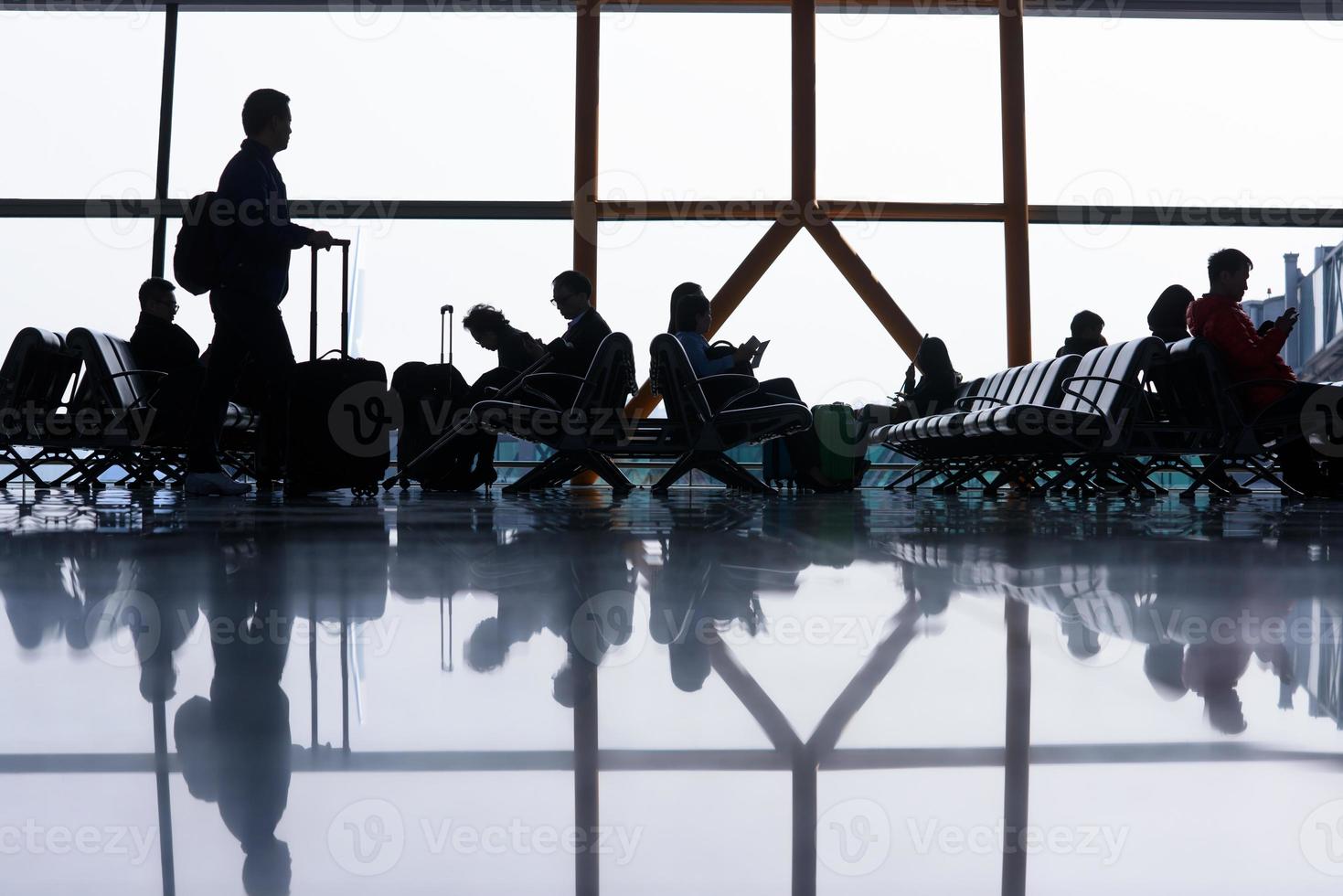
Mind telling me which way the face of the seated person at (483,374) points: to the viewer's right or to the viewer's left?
to the viewer's left

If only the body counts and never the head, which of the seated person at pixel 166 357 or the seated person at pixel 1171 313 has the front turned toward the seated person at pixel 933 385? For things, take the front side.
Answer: the seated person at pixel 166 357

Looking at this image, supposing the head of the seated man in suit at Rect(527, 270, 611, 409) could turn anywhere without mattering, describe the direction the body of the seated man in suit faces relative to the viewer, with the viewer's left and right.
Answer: facing to the left of the viewer

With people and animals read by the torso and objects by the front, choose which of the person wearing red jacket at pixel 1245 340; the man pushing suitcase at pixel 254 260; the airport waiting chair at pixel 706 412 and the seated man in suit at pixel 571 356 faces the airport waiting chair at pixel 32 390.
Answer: the seated man in suit

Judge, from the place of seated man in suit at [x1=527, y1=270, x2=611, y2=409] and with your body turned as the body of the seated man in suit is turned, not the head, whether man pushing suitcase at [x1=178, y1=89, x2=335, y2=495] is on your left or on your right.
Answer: on your left

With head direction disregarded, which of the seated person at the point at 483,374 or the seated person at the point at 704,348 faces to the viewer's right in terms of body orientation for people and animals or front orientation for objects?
the seated person at the point at 704,348

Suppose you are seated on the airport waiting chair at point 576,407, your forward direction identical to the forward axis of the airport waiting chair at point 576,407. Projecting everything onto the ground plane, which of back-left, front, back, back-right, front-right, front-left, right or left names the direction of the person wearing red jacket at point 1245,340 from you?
back

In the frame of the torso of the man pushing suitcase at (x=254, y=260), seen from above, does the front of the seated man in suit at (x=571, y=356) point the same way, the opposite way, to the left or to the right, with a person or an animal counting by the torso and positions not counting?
the opposite way

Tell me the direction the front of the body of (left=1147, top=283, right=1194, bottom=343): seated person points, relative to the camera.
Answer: to the viewer's right

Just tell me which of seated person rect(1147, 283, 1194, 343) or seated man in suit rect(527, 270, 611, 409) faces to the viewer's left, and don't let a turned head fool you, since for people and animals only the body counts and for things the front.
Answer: the seated man in suit

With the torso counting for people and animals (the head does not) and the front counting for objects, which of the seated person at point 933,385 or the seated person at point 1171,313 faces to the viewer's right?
the seated person at point 1171,313

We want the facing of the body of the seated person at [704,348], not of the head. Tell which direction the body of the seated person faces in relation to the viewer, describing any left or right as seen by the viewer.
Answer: facing to the right of the viewer

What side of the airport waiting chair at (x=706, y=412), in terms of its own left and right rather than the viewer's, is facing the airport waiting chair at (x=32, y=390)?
back

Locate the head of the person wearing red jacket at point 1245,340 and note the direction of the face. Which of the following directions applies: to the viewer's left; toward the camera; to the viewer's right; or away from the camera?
to the viewer's right

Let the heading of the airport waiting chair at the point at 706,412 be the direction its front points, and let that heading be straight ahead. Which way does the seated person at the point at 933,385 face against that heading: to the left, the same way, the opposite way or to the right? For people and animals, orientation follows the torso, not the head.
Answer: the opposite way

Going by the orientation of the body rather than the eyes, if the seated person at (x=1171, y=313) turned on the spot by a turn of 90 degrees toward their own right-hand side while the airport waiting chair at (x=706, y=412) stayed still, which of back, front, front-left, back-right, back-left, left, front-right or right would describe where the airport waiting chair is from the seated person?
front-right

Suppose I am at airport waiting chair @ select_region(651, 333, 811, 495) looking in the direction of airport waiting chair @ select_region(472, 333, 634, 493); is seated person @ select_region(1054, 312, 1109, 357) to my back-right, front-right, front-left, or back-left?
back-right

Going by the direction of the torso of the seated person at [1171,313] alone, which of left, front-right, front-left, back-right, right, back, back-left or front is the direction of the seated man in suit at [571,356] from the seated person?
back-right

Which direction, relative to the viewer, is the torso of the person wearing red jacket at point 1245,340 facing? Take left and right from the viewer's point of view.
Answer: facing to the right of the viewer

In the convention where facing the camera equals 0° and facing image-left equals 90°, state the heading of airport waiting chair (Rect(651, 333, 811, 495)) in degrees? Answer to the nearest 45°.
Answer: approximately 270°

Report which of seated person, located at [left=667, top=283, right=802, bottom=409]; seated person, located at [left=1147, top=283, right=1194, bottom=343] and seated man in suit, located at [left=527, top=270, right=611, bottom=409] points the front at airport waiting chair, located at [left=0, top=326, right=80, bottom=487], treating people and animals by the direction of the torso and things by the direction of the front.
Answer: the seated man in suit

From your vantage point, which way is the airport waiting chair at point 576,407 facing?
to the viewer's left
